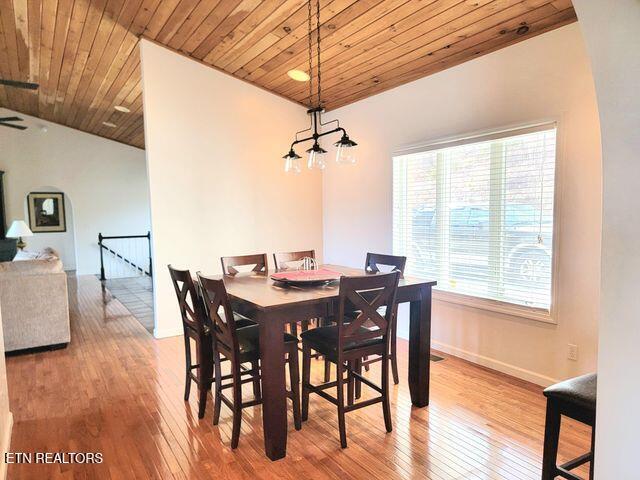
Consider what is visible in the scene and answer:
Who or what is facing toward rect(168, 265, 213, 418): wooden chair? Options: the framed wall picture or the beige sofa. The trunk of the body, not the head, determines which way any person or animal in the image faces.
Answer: the framed wall picture

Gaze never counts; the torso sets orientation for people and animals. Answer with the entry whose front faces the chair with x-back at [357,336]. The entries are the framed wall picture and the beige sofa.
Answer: the framed wall picture

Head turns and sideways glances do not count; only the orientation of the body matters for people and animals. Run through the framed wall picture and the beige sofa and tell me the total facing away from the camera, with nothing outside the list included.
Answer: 1

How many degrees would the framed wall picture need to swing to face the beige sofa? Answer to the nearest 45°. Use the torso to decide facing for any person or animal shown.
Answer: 0° — it already faces it

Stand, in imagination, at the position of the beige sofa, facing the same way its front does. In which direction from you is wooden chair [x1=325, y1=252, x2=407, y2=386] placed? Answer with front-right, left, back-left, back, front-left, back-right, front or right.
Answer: back-right

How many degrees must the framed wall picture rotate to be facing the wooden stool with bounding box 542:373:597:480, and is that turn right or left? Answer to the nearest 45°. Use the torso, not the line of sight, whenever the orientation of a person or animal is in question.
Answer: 0° — it already faces it

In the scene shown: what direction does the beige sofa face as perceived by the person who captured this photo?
facing away from the viewer

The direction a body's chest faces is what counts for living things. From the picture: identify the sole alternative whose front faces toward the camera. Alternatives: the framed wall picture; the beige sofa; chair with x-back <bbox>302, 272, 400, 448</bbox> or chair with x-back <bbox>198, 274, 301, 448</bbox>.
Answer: the framed wall picture
